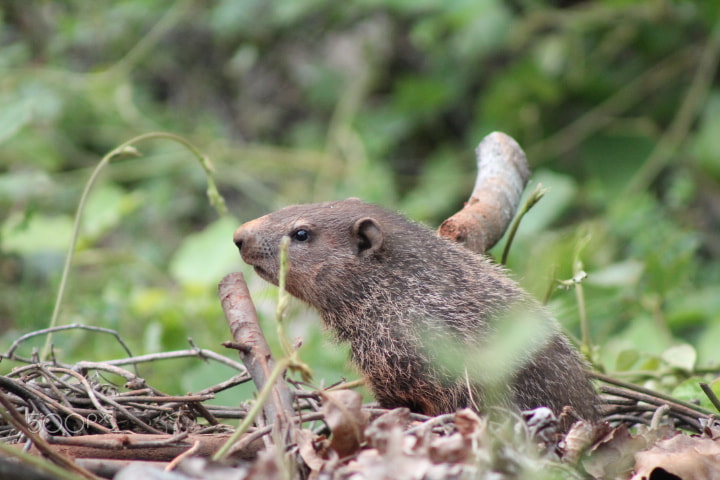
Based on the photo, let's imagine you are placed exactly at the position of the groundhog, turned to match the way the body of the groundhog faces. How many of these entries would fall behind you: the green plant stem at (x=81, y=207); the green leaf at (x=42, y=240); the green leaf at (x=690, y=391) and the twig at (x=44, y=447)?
1

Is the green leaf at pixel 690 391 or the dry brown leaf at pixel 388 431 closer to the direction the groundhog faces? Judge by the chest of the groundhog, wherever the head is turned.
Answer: the dry brown leaf

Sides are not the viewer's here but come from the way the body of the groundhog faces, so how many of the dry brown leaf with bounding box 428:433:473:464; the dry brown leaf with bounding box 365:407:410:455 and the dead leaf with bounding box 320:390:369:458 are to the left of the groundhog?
3

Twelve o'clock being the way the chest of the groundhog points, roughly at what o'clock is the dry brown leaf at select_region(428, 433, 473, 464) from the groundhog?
The dry brown leaf is roughly at 9 o'clock from the groundhog.

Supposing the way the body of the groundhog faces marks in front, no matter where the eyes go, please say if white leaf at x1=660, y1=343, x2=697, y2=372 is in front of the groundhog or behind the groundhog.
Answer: behind

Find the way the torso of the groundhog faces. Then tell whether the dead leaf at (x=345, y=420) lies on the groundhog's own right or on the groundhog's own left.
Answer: on the groundhog's own left

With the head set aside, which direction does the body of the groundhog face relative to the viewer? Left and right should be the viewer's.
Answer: facing to the left of the viewer

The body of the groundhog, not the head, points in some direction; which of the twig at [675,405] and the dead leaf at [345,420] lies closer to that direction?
the dead leaf

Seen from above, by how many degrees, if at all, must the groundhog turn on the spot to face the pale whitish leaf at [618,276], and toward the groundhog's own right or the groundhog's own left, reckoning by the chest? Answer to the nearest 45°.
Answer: approximately 135° to the groundhog's own right

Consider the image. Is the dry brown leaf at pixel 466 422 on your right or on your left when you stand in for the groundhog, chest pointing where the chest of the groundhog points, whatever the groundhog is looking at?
on your left

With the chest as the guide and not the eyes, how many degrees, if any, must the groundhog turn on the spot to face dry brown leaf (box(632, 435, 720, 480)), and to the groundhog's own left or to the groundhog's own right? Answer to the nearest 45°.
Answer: approximately 135° to the groundhog's own left

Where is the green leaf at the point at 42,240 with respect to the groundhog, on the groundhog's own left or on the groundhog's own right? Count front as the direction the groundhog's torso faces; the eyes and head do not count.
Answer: on the groundhog's own right

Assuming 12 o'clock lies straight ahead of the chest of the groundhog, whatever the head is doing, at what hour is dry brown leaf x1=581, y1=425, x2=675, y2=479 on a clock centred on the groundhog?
The dry brown leaf is roughly at 8 o'clock from the groundhog.
